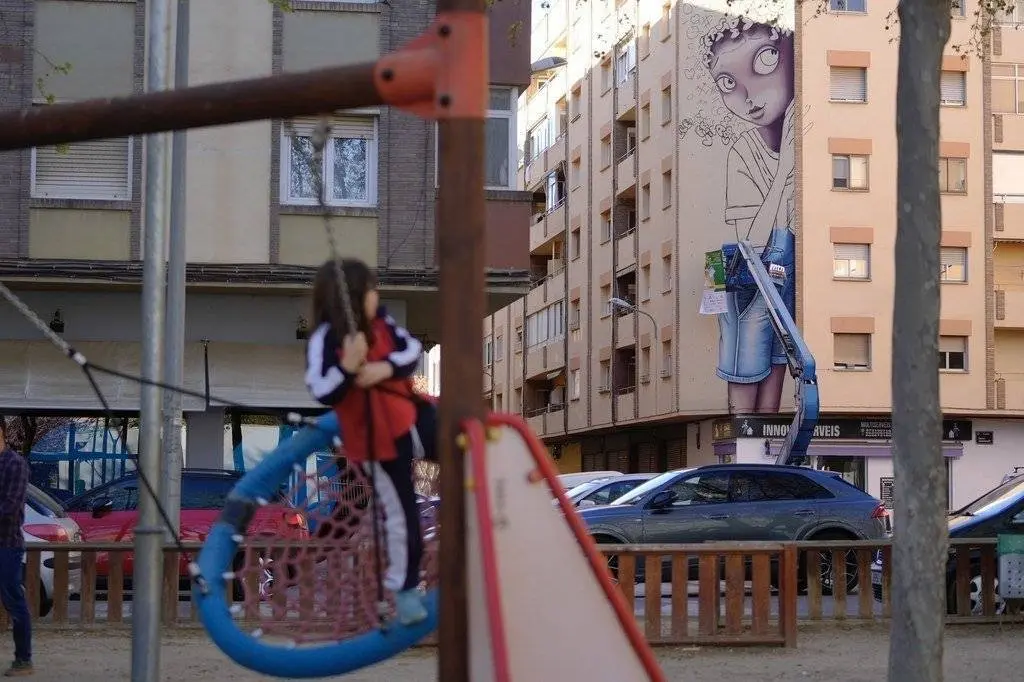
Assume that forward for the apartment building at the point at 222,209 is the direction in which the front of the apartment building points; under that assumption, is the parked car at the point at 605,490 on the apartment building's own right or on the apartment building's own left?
on the apartment building's own left

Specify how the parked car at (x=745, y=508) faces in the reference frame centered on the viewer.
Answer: facing to the left of the viewer

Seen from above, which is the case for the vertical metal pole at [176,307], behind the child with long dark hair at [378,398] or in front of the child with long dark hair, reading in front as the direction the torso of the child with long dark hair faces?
behind

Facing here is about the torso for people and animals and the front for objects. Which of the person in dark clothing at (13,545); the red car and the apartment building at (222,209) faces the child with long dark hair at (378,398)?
the apartment building

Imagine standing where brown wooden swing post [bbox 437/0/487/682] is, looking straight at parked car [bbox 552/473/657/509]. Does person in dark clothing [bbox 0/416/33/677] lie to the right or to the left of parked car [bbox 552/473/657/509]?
left

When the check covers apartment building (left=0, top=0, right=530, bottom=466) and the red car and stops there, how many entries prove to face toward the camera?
1

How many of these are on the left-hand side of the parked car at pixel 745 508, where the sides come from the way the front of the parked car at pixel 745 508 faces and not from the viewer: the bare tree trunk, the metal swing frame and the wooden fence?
3

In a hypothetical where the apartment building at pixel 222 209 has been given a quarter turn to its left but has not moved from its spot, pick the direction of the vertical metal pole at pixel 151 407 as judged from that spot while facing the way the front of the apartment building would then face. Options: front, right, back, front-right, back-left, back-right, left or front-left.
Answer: right

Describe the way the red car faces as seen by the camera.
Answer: facing to the left of the viewer

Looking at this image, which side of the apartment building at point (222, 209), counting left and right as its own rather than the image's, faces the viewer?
front

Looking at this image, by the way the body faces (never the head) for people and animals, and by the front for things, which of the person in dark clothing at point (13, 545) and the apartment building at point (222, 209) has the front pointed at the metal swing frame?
the apartment building

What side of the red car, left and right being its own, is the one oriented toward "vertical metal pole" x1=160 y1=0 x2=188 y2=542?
left
